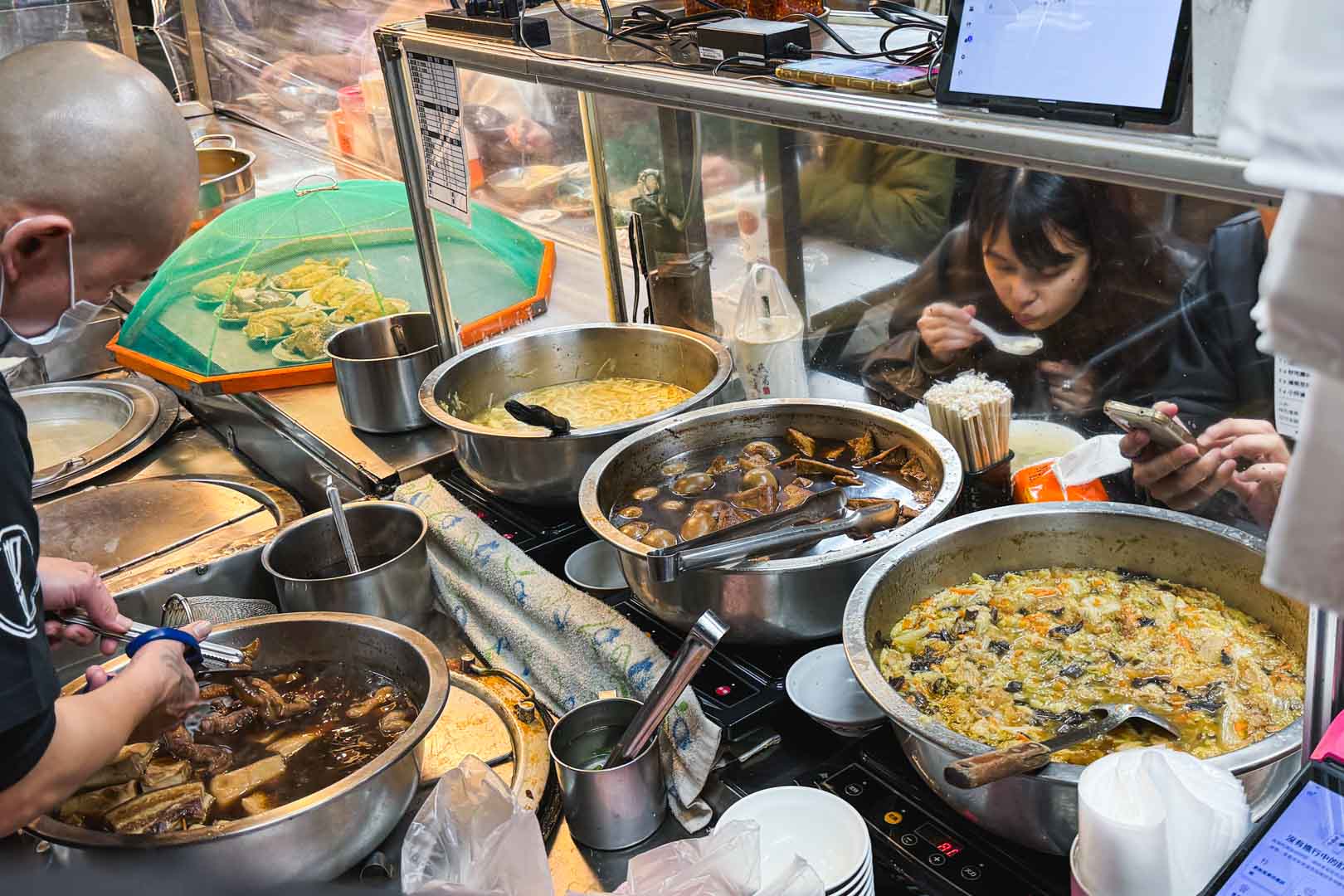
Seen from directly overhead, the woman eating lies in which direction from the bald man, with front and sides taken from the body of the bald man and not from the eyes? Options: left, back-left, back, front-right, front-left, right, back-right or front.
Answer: front

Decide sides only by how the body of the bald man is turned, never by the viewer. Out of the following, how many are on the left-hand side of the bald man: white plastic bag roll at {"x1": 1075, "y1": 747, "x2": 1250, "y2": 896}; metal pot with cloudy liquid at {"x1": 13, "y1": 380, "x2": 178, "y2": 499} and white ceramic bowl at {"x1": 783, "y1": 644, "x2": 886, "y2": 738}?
1

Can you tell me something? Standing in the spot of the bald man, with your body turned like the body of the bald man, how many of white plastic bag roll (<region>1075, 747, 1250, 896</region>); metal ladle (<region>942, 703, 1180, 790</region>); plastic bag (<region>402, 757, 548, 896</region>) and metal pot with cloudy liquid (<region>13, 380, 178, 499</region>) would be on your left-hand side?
1

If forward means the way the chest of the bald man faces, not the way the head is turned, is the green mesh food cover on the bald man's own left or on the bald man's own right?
on the bald man's own left

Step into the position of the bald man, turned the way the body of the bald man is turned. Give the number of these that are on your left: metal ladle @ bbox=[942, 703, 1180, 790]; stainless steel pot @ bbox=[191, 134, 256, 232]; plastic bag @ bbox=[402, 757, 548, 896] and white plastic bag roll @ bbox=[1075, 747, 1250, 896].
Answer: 1

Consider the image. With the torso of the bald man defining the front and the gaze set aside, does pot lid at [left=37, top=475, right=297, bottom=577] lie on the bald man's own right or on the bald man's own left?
on the bald man's own left

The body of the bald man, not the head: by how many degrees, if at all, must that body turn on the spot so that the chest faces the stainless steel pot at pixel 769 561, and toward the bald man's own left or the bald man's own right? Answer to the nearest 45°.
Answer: approximately 45° to the bald man's own right

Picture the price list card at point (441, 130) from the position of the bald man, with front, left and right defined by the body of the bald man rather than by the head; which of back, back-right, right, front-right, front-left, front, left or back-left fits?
front-left

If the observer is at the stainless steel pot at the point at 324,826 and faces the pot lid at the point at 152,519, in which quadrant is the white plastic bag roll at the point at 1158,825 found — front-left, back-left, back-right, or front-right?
back-right

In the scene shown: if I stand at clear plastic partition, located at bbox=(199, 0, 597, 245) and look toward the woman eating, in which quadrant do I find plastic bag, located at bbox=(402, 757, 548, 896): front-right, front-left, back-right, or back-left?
front-right

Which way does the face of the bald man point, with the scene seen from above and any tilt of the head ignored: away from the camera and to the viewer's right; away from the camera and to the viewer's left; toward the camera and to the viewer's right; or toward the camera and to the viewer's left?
away from the camera and to the viewer's right

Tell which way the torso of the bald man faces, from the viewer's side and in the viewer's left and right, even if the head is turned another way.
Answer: facing to the right of the viewer

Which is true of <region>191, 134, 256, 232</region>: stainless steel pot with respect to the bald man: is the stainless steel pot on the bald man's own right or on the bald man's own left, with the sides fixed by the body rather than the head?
on the bald man's own left

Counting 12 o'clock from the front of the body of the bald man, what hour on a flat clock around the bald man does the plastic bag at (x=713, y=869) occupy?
The plastic bag is roughly at 2 o'clock from the bald man.

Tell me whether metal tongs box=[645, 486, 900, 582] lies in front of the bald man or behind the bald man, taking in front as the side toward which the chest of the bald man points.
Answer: in front

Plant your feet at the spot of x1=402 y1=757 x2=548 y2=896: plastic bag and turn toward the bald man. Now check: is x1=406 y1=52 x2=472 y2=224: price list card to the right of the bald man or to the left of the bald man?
right
